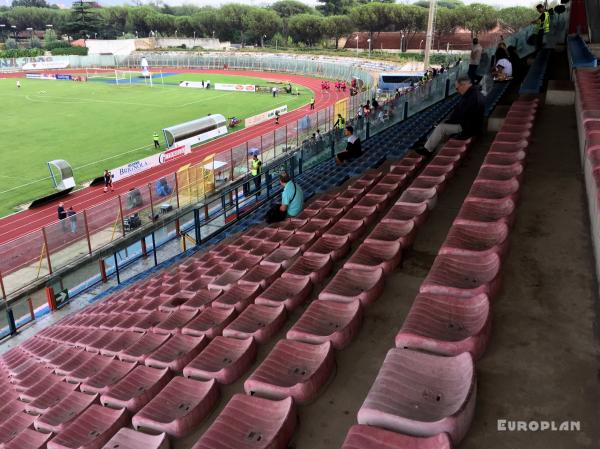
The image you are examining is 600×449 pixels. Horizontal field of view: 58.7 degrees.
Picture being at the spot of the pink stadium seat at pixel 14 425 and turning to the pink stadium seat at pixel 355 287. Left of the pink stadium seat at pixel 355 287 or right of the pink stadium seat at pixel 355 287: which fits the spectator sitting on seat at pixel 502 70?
left

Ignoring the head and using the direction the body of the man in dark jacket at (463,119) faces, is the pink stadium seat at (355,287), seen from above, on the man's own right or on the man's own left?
on the man's own left

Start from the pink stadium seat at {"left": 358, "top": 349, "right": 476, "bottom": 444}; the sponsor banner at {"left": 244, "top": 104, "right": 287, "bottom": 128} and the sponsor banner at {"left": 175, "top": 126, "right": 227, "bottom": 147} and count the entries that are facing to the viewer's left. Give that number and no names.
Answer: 1

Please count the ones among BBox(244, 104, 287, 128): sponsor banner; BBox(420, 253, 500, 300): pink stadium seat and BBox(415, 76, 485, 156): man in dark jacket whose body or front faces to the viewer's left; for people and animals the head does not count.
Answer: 2

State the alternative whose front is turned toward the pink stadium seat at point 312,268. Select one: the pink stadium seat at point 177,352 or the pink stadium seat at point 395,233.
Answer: the pink stadium seat at point 395,233

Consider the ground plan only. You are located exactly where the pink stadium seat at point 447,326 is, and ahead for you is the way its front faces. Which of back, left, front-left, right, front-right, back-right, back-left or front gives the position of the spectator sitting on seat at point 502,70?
right

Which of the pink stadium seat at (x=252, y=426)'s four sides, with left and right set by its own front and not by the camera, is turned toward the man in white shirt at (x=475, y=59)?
right

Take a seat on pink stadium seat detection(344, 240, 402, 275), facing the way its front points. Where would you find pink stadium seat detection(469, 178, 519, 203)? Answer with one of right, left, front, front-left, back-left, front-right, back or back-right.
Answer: back-right

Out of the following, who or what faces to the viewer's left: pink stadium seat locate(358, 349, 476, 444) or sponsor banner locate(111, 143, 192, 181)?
the pink stadium seat

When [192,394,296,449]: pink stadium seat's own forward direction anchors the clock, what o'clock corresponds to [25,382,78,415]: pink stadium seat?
[25,382,78,415]: pink stadium seat is roughly at 12 o'clock from [192,394,296,449]: pink stadium seat.

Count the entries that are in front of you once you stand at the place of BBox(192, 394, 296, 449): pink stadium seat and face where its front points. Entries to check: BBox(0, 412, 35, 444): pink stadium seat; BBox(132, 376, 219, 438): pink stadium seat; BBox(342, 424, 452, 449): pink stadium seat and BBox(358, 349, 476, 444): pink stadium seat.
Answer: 2

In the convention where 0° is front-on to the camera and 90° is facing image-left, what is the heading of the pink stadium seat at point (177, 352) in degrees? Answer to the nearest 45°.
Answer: approximately 135°

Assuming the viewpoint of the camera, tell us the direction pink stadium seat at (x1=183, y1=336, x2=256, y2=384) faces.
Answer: facing away from the viewer and to the left of the viewer

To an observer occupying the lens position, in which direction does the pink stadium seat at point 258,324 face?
facing away from the viewer and to the left of the viewer

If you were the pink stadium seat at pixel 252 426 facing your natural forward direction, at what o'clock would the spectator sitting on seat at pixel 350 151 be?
The spectator sitting on seat is roughly at 2 o'clock from the pink stadium seat.

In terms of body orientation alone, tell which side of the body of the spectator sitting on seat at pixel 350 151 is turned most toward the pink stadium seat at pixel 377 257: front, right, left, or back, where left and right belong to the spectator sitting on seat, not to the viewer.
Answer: left
